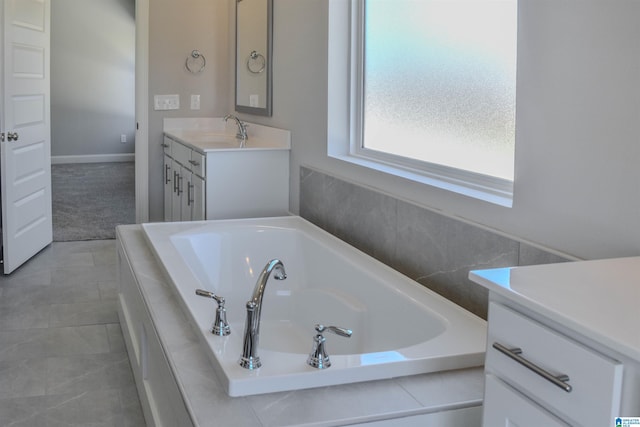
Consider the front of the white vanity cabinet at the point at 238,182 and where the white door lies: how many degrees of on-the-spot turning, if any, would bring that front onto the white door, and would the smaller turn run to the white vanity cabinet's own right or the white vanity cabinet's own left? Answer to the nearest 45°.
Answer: approximately 45° to the white vanity cabinet's own right

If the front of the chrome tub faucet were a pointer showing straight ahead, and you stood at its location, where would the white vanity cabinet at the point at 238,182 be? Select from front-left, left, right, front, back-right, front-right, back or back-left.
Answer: front-left

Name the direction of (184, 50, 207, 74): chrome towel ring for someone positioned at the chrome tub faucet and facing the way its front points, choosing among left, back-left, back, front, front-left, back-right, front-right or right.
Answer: front-left

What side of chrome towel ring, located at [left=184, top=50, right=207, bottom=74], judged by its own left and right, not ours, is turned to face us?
front

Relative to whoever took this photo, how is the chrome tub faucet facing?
facing away from the viewer and to the right of the viewer

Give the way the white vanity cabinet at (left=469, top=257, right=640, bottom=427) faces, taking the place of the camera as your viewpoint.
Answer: facing the viewer and to the left of the viewer

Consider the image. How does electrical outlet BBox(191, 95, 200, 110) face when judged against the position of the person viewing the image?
facing the viewer

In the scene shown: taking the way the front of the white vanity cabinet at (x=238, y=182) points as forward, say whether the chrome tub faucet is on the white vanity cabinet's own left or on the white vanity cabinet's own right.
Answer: on the white vanity cabinet's own left

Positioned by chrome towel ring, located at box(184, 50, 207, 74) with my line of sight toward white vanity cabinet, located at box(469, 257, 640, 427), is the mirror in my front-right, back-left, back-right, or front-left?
front-left
